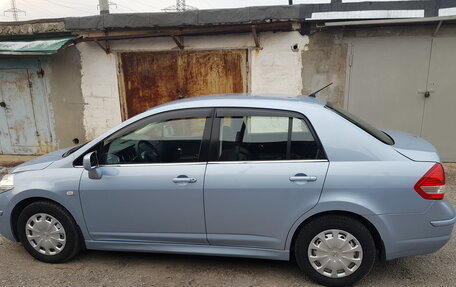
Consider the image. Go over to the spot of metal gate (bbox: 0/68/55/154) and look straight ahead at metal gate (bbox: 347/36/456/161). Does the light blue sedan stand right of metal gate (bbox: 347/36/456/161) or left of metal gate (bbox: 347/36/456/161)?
right

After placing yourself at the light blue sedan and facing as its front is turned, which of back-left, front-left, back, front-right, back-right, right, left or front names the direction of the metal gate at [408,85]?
back-right

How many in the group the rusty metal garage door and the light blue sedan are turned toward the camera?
1

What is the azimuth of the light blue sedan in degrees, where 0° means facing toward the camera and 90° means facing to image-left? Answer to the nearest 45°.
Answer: approximately 90°

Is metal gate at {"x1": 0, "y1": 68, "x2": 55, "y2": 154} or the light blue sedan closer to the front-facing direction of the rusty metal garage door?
the light blue sedan

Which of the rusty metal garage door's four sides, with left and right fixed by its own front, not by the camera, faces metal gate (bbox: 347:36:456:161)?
left

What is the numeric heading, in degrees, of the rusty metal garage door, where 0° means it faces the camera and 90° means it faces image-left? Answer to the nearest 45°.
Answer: approximately 0°

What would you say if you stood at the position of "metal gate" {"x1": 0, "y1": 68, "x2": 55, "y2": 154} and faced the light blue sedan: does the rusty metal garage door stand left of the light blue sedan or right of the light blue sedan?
left

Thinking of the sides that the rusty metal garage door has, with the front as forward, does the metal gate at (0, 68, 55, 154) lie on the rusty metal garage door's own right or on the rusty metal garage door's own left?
on the rusty metal garage door's own right

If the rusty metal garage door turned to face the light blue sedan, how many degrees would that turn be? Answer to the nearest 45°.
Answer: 0° — it already faces it

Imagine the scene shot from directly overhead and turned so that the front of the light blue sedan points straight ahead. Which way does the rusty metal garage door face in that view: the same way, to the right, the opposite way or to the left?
to the left

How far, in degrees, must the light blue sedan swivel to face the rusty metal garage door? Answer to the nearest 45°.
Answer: approximately 90° to its right
